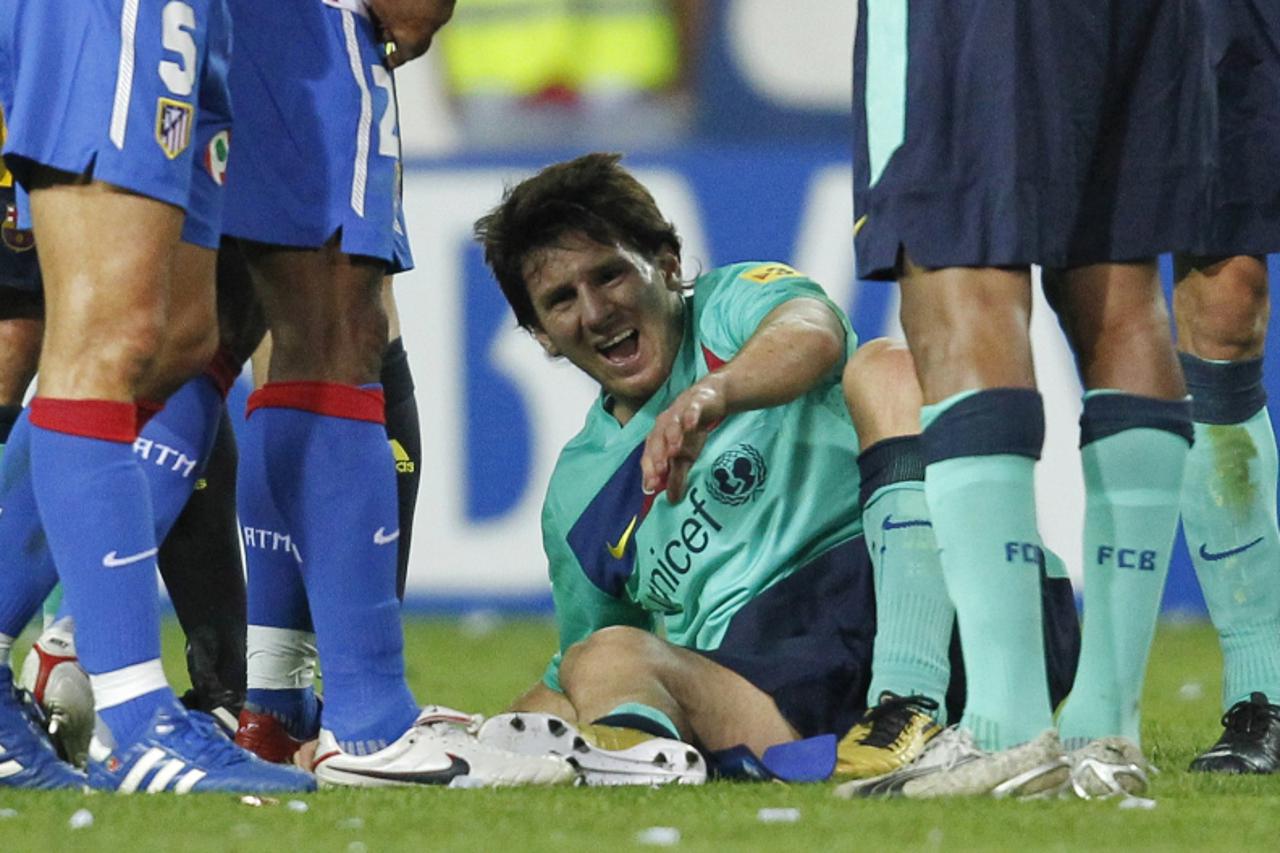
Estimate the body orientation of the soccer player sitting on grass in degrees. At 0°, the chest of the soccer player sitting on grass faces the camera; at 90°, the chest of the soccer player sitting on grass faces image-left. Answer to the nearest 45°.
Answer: approximately 0°
